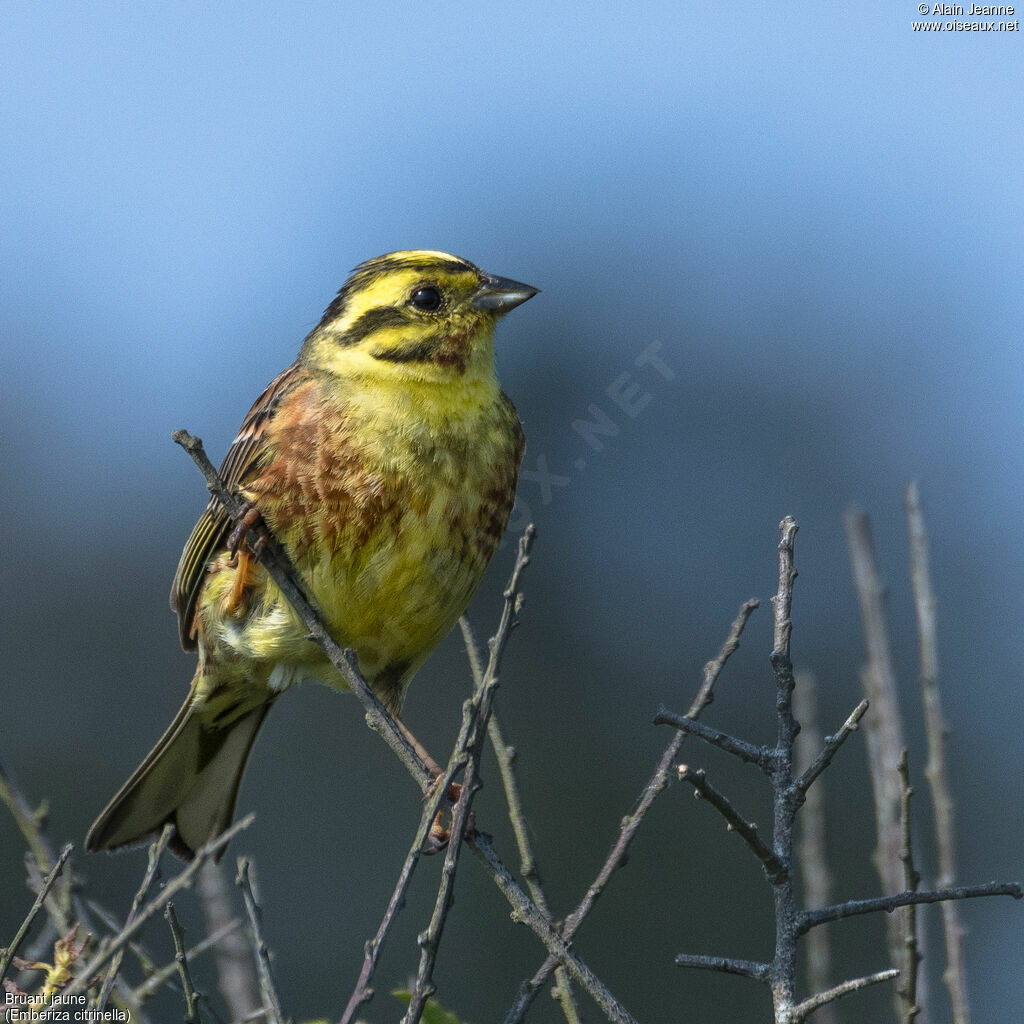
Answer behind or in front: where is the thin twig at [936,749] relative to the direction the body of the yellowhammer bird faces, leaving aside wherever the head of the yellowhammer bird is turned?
in front

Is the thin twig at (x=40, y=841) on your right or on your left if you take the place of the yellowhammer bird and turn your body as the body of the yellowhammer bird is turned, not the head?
on your right

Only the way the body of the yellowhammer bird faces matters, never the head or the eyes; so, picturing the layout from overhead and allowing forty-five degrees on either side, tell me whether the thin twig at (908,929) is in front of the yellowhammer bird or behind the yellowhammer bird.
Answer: in front

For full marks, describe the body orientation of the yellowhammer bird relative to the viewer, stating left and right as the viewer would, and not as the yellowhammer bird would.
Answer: facing the viewer and to the right of the viewer

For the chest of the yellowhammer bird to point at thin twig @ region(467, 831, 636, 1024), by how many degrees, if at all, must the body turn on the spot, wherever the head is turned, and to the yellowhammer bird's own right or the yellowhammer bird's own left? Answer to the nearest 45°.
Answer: approximately 45° to the yellowhammer bird's own left

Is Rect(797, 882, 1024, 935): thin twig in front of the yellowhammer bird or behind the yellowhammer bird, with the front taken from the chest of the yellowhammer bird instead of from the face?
in front
